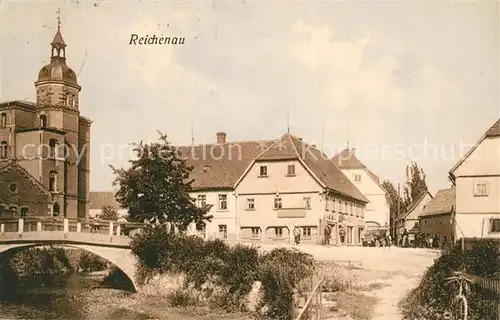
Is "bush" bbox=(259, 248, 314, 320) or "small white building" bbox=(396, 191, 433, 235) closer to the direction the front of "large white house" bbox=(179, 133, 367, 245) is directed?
the bush

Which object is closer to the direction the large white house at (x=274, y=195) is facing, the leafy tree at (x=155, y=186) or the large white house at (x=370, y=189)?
the leafy tree

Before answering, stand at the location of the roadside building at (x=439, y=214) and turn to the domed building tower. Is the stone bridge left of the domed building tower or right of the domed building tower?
left

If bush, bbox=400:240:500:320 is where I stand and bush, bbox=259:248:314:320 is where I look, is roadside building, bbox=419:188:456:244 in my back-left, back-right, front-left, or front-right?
front-right

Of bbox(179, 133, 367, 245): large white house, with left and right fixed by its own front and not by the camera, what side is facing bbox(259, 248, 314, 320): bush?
front

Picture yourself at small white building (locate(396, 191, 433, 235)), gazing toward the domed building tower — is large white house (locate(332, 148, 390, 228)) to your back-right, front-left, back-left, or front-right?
front-left

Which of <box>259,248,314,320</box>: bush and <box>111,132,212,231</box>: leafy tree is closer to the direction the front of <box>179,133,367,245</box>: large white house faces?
the bush

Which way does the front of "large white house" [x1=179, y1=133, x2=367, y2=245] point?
toward the camera

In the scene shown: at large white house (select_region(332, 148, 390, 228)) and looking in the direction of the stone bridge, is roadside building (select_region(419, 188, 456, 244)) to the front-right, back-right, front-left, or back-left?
back-left

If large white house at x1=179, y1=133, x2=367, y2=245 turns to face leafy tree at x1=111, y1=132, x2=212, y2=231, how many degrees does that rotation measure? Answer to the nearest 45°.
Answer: approximately 45° to its right

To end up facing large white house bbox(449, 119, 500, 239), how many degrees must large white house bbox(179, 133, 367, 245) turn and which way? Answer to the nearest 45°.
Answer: approximately 45° to its left

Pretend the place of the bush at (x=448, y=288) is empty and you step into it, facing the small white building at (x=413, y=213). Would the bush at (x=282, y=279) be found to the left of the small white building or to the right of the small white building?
left

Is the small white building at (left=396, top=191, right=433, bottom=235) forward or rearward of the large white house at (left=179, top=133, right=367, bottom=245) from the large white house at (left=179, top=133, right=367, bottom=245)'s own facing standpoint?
rearward

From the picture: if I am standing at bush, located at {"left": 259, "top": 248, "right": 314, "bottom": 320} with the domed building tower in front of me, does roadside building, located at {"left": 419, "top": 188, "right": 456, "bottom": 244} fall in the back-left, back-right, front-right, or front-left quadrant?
front-right
